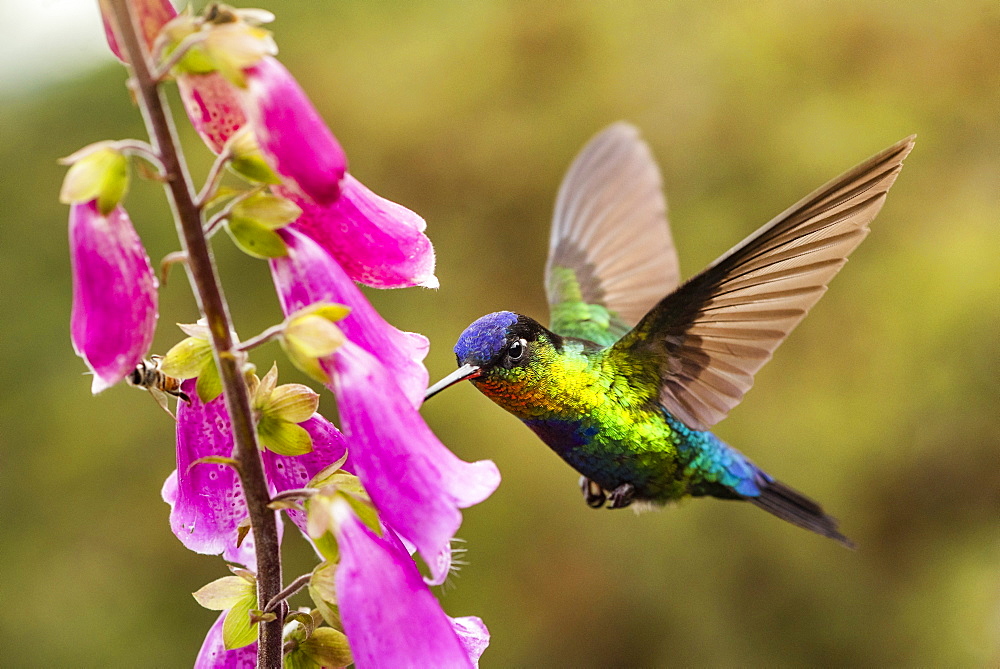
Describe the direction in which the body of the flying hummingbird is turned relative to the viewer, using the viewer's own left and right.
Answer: facing the viewer and to the left of the viewer

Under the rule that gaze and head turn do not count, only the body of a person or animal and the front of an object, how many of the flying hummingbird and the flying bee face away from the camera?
0
